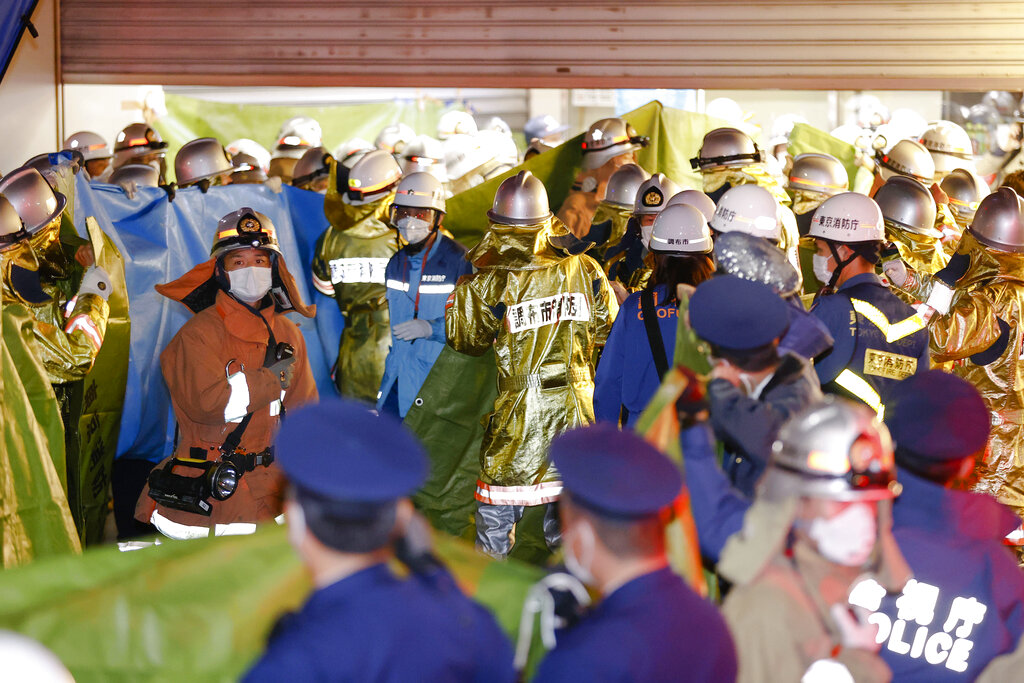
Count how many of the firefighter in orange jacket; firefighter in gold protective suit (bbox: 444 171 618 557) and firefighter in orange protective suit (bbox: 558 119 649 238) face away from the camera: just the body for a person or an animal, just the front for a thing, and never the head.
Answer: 1

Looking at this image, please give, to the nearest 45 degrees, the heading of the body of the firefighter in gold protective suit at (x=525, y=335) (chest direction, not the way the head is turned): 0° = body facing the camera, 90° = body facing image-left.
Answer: approximately 180°

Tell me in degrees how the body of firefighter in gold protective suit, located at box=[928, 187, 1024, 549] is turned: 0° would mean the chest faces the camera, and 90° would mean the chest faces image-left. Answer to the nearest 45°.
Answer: approximately 135°

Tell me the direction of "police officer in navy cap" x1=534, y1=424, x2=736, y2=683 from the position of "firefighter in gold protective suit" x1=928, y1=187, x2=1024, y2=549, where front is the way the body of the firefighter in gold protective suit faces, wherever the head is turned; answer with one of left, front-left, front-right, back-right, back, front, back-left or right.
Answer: back-left

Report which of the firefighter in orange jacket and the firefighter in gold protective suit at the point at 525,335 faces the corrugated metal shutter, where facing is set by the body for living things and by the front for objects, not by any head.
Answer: the firefighter in gold protective suit

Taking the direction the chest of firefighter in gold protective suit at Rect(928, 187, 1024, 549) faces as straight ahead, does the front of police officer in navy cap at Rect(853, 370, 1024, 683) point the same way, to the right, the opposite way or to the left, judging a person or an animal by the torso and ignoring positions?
to the right

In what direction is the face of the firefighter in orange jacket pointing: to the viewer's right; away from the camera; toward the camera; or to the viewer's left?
toward the camera

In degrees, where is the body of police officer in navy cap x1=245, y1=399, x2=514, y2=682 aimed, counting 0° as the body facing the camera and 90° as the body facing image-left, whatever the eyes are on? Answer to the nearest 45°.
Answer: approximately 135°

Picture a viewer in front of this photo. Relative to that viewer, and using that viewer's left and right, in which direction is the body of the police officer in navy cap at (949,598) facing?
facing away from the viewer and to the right of the viewer

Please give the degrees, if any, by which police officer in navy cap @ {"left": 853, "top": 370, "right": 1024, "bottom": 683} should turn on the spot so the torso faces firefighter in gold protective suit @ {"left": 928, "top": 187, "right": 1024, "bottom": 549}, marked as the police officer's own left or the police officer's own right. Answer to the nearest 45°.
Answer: approximately 45° to the police officer's own left

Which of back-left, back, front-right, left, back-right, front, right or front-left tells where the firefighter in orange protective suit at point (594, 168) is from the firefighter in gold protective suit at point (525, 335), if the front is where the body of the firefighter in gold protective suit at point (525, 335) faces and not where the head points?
front
